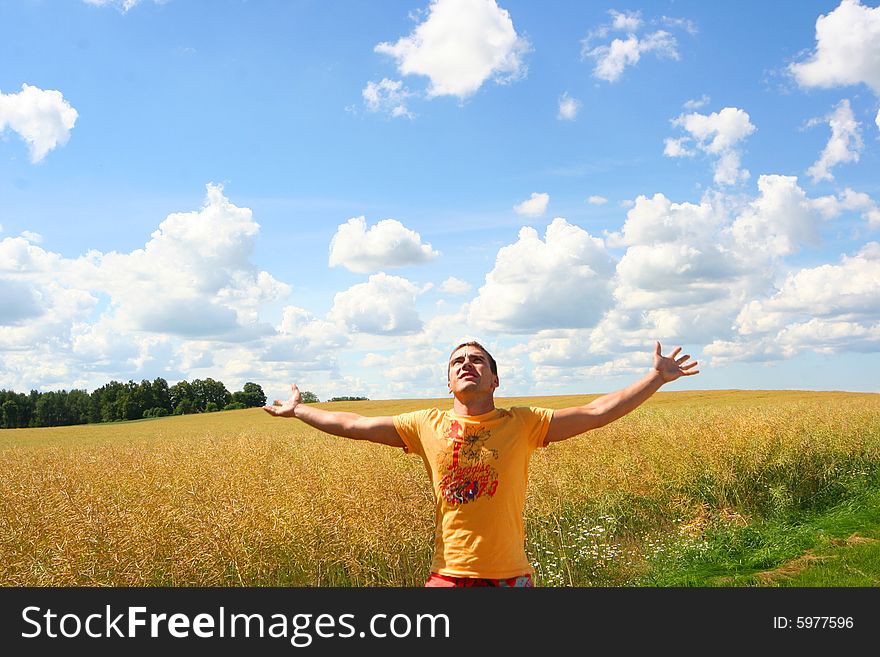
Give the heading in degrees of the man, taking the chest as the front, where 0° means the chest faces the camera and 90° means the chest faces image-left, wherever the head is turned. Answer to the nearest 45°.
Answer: approximately 0°
